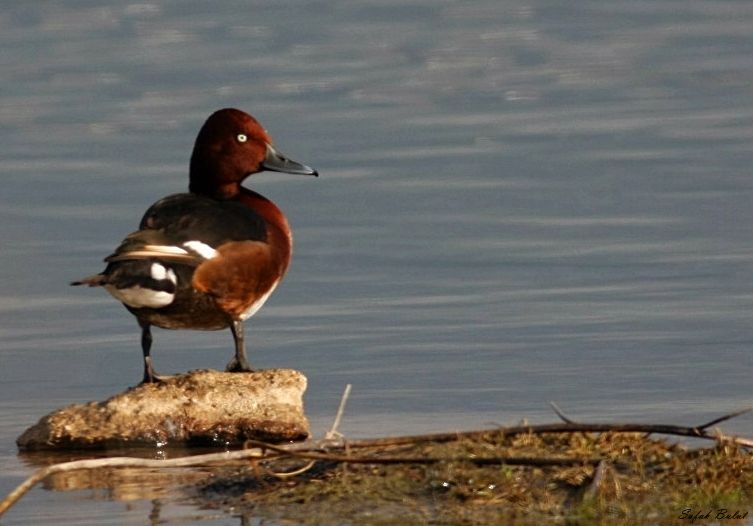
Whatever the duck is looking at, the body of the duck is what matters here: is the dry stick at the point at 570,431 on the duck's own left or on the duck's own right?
on the duck's own right

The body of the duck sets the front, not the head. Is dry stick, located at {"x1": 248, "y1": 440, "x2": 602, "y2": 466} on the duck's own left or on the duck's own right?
on the duck's own right

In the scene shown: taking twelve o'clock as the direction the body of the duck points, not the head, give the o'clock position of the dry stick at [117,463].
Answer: The dry stick is roughly at 5 o'clock from the duck.

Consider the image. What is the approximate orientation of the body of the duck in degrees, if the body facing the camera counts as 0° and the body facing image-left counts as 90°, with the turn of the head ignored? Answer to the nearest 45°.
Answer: approximately 225°
